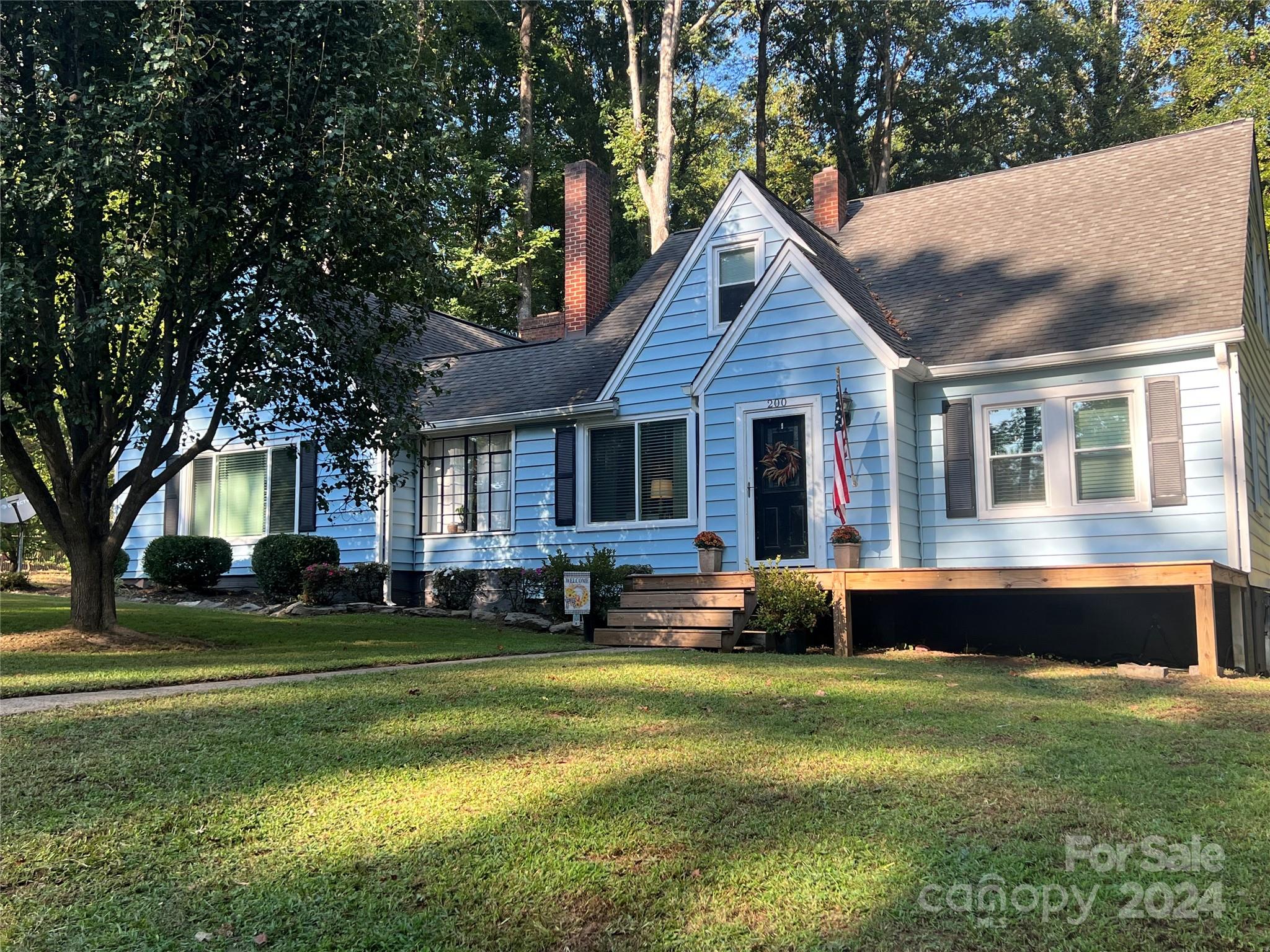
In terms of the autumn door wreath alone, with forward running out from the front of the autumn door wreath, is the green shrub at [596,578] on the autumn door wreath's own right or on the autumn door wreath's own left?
on the autumn door wreath's own right

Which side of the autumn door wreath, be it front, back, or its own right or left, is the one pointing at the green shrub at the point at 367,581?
right

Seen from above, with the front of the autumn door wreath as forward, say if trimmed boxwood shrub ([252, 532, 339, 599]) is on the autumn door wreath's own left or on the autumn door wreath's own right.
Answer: on the autumn door wreath's own right

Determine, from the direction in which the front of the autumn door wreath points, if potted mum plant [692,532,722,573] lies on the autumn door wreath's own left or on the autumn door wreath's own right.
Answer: on the autumn door wreath's own right

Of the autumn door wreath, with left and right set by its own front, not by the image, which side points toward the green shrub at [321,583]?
right

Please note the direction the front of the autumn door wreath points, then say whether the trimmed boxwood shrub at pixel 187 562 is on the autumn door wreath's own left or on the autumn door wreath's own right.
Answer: on the autumn door wreath's own right

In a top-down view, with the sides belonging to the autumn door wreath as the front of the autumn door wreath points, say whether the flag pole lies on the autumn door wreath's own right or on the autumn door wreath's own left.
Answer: on the autumn door wreath's own left

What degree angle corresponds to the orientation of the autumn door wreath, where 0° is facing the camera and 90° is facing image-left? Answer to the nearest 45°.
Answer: approximately 0°

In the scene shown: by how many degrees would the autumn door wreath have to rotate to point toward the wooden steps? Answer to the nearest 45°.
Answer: approximately 45° to its right

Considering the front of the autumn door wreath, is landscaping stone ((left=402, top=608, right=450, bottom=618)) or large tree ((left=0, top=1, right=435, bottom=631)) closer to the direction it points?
the large tree

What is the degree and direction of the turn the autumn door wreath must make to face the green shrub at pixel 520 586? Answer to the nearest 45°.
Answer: approximately 135° to its right
